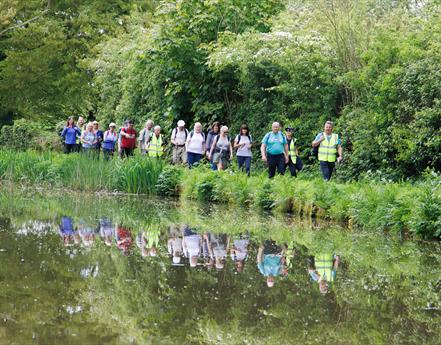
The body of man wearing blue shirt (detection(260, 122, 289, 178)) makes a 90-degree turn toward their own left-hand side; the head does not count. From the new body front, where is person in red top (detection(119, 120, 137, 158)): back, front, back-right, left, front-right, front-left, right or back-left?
back-left

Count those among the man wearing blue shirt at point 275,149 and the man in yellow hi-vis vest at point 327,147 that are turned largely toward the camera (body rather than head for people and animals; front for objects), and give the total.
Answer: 2

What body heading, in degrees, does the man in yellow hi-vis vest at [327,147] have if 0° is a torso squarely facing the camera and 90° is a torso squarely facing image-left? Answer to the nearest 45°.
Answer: approximately 0°

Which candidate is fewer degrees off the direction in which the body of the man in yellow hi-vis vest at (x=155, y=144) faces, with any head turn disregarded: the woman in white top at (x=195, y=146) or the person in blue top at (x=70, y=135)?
the woman in white top

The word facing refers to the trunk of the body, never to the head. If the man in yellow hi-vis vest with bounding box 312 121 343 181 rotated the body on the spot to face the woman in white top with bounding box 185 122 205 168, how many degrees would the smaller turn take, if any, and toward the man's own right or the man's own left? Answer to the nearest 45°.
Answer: approximately 135° to the man's own right

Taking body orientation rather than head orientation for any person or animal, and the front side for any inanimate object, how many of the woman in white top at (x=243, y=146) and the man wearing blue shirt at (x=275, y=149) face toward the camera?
2
